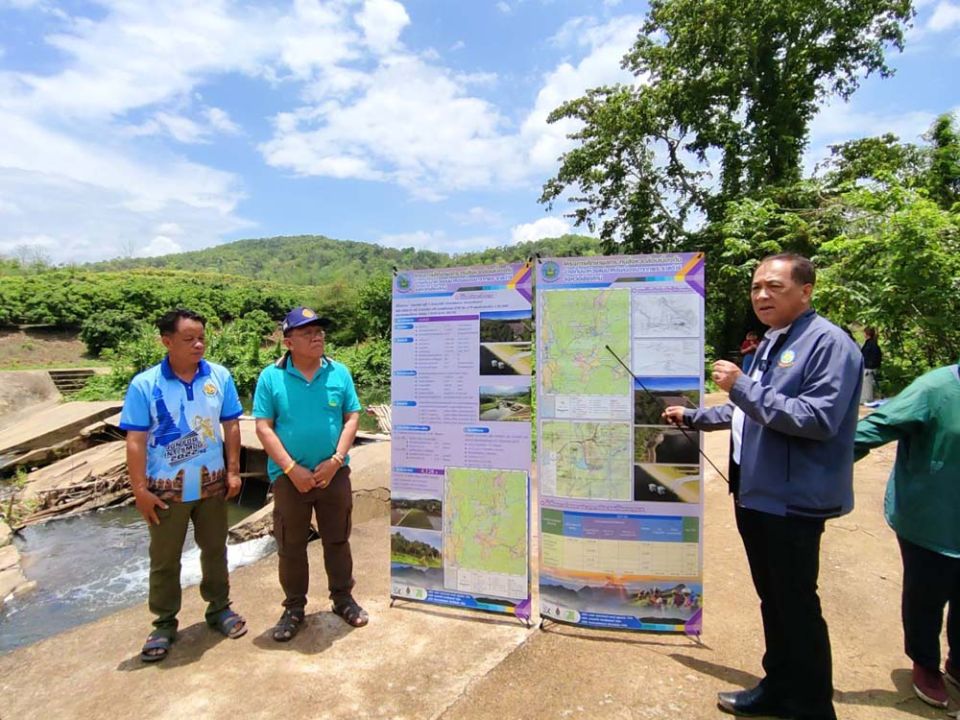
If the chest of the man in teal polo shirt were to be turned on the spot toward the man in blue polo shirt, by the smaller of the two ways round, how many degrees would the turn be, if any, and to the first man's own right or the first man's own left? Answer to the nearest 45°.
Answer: approximately 90° to the first man's own right

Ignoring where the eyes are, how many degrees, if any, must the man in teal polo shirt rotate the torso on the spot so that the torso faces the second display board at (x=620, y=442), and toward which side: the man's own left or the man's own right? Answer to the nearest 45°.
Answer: approximately 90° to the man's own left

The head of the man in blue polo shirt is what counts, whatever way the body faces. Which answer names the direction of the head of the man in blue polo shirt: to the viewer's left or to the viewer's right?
to the viewer's right

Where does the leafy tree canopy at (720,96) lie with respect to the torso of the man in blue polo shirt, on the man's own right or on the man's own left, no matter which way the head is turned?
on the man's own left

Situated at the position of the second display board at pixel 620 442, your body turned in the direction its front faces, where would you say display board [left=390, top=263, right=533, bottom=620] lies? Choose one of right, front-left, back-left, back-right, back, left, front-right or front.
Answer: right

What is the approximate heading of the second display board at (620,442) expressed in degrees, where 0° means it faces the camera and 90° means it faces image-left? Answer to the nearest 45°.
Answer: approximately 0°

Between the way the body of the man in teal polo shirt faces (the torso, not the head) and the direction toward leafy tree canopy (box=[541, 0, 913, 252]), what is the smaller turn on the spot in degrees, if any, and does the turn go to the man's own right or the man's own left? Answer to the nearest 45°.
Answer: approximately 135° to the man's own left

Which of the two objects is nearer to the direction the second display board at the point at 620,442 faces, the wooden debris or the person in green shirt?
the person in green shirt

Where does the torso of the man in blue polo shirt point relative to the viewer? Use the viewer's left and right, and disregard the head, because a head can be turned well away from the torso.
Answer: facing the viewer and to the right of the viewer

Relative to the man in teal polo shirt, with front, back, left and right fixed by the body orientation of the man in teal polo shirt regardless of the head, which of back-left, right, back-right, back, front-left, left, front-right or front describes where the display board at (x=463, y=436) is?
left

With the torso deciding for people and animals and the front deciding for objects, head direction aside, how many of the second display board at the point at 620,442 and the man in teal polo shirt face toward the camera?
2

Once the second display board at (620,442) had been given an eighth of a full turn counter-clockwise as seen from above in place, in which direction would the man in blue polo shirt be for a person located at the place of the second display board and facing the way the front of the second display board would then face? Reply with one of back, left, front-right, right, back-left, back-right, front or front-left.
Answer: back-right

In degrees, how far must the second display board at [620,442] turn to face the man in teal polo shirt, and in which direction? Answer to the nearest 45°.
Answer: approximately 90° to its right

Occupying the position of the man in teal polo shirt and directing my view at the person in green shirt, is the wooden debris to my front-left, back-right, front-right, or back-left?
back-left

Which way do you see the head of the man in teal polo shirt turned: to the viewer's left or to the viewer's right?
to the viewer's right
